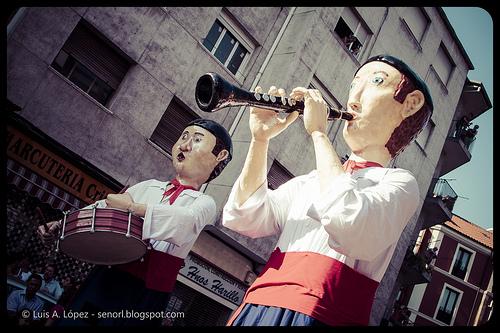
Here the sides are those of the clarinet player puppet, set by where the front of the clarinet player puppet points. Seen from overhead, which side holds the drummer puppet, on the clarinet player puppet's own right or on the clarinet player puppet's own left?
on the clarinet player puppet's own right

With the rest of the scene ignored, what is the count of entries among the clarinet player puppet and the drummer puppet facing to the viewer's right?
0

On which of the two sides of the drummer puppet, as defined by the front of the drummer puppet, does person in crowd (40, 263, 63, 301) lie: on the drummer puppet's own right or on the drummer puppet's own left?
on the drummer puppet's own right

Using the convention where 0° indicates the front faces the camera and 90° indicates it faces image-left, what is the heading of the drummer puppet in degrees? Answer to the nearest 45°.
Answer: approximately 45°

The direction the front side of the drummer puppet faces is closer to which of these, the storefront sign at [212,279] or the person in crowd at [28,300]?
the person in crowd

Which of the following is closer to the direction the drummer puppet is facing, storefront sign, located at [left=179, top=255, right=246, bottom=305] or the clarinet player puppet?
the clarinet player puppet

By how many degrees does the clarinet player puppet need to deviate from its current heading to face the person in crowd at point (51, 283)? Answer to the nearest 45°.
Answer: approximately 90° to its right

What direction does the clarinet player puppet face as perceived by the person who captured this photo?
facing the viewer and to the left of the viewer

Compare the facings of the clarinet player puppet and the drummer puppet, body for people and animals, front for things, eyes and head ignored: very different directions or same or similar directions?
same or similar directions
